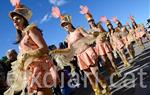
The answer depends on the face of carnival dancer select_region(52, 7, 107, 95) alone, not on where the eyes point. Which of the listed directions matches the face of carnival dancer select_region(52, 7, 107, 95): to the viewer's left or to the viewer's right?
to the viewer's left

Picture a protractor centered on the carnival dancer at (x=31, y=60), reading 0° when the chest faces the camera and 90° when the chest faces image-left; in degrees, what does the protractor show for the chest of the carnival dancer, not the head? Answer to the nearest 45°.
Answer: approximately 45°

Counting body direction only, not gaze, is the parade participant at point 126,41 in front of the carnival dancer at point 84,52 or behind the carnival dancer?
behind

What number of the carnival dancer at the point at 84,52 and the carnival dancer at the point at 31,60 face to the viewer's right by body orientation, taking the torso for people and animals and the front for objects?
0

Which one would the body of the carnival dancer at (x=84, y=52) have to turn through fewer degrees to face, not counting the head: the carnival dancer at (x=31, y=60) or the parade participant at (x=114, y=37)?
the carnival dancer

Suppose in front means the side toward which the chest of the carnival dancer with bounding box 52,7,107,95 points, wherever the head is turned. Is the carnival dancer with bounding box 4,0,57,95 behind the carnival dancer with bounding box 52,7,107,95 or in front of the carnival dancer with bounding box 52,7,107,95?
in front

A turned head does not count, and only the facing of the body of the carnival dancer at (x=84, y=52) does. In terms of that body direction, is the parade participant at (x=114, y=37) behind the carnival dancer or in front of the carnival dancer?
behind

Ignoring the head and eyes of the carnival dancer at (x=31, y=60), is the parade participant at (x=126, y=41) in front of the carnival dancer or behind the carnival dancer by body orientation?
behind

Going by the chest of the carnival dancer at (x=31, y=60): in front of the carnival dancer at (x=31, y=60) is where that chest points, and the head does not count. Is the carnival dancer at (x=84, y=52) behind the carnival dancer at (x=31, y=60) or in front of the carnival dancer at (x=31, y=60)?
behind

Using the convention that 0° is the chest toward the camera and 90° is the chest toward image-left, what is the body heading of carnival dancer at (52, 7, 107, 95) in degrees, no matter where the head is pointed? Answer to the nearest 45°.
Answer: approximately 45°
